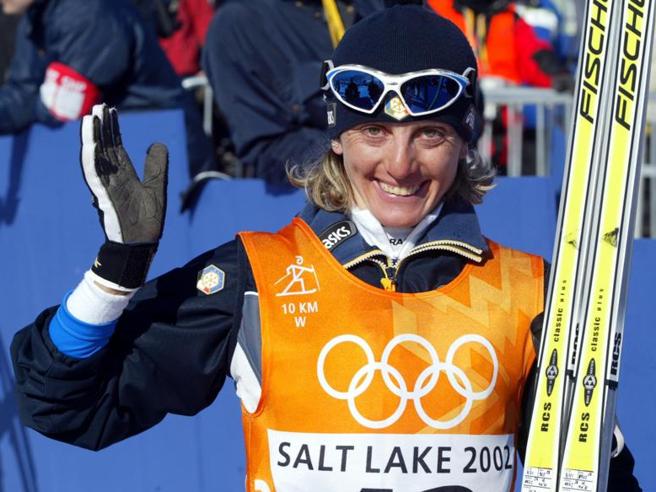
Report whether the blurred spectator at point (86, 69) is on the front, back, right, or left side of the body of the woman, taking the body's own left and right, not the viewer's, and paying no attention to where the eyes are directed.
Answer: back

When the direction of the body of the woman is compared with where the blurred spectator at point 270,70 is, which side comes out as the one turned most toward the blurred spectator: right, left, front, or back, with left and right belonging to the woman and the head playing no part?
back

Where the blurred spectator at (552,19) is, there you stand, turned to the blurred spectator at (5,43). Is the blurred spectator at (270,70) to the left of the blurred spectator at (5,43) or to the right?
left

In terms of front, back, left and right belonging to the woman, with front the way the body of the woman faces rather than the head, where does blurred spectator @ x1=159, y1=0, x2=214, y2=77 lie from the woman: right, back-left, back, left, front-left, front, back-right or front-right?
back

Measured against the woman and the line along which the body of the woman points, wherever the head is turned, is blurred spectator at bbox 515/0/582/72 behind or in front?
behind

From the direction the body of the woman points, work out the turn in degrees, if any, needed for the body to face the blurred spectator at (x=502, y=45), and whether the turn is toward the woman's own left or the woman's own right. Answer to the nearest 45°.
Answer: approximately 180°

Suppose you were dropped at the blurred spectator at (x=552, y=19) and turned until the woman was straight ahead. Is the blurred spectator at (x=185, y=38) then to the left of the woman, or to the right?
right

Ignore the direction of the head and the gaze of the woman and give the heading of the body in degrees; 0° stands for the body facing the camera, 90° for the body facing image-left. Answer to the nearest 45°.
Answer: approximately 0°
